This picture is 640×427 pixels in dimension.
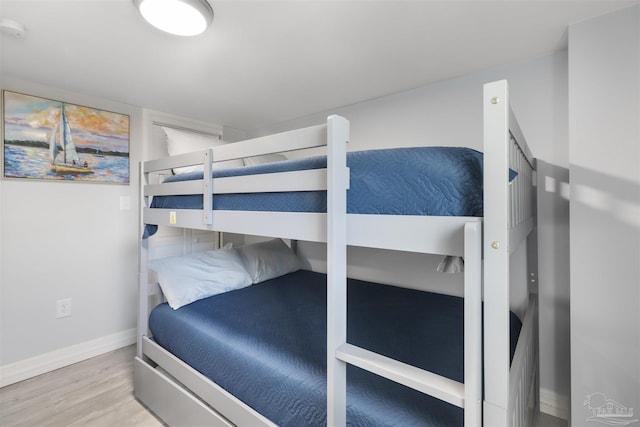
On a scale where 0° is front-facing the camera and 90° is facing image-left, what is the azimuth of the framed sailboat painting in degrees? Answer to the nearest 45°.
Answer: approximately 315°

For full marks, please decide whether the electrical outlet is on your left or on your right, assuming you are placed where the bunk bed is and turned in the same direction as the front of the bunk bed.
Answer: on your right
